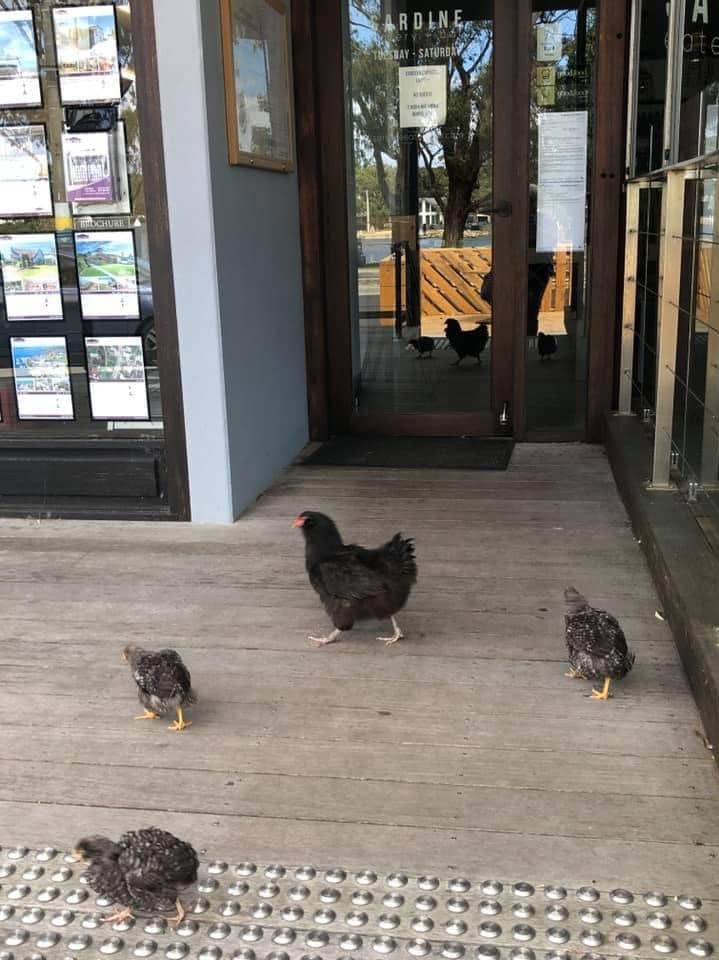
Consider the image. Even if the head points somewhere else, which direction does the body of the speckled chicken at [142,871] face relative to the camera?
to the viewer's left

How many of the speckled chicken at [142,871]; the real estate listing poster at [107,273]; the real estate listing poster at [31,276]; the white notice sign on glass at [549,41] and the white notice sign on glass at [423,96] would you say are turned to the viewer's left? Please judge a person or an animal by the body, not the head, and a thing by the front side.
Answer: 1

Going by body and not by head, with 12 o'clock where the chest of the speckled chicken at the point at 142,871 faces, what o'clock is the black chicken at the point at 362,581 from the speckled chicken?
The black chicken is roughly at 4 o'clock from the speckled chicken.

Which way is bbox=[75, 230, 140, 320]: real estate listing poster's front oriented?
toward the camera

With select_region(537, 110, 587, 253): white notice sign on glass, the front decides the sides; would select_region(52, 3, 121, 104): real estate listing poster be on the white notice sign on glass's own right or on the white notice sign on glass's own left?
on the white notice sign on glass's own right

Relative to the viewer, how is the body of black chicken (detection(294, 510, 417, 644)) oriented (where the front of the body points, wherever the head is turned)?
to the viewer's left

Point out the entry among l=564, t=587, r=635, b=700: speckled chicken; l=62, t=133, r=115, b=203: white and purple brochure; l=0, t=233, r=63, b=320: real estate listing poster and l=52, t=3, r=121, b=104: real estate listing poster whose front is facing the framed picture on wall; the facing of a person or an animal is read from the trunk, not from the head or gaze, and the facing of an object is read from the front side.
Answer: the speckled chicken

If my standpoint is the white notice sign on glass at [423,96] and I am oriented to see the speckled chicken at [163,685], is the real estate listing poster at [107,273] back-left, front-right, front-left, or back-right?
front-right

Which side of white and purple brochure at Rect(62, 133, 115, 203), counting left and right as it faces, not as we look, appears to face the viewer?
front

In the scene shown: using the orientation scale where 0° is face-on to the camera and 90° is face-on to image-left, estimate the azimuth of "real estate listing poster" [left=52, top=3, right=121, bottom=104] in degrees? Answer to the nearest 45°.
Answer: approximately 0°

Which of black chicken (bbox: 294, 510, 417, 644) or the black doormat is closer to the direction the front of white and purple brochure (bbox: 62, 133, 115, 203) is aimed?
the black chicken
